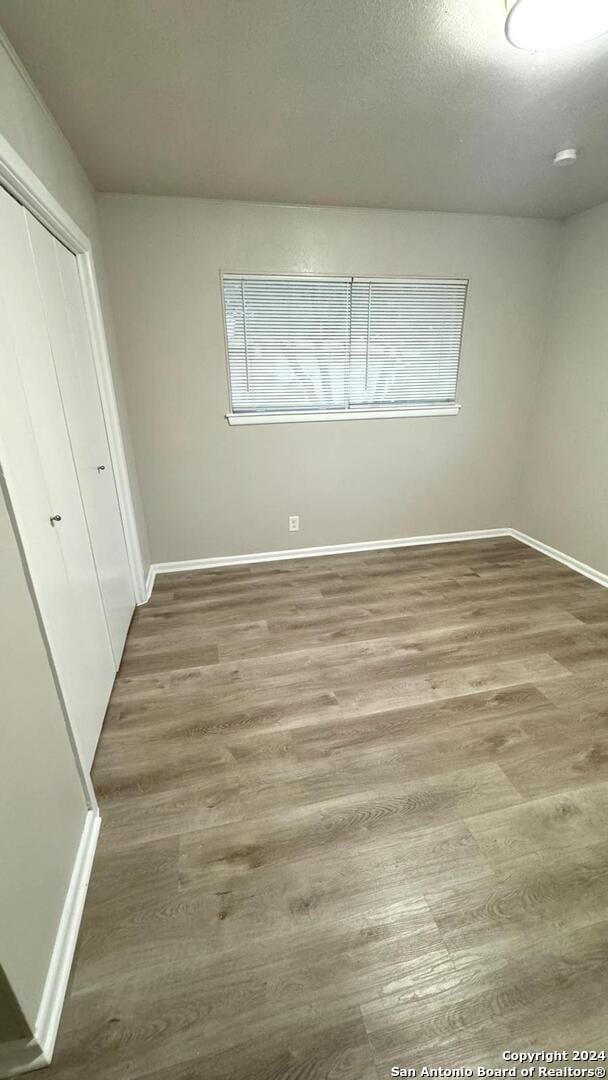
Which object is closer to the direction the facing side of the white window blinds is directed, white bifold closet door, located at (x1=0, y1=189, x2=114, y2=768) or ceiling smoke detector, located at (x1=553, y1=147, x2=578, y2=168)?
the white bifold closet door

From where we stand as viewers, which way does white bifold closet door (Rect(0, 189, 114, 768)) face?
facing to the right of the viewer

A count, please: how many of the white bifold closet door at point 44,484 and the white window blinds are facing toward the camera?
1

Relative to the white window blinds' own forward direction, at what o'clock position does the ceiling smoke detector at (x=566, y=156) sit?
The ceiling smoke detector is roughly at 10 o'clock from the white window blinds.

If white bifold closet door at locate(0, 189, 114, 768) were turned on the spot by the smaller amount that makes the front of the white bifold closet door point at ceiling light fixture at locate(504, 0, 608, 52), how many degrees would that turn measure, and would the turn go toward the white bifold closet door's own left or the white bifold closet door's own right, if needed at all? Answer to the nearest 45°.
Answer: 0° — it already faces it

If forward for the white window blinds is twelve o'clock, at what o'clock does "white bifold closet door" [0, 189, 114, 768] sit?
The white bifold closet door is roughly at 1 o'clock from the white window blinds.

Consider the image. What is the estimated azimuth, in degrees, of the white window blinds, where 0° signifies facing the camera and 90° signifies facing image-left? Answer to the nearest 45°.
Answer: approximately 0°
